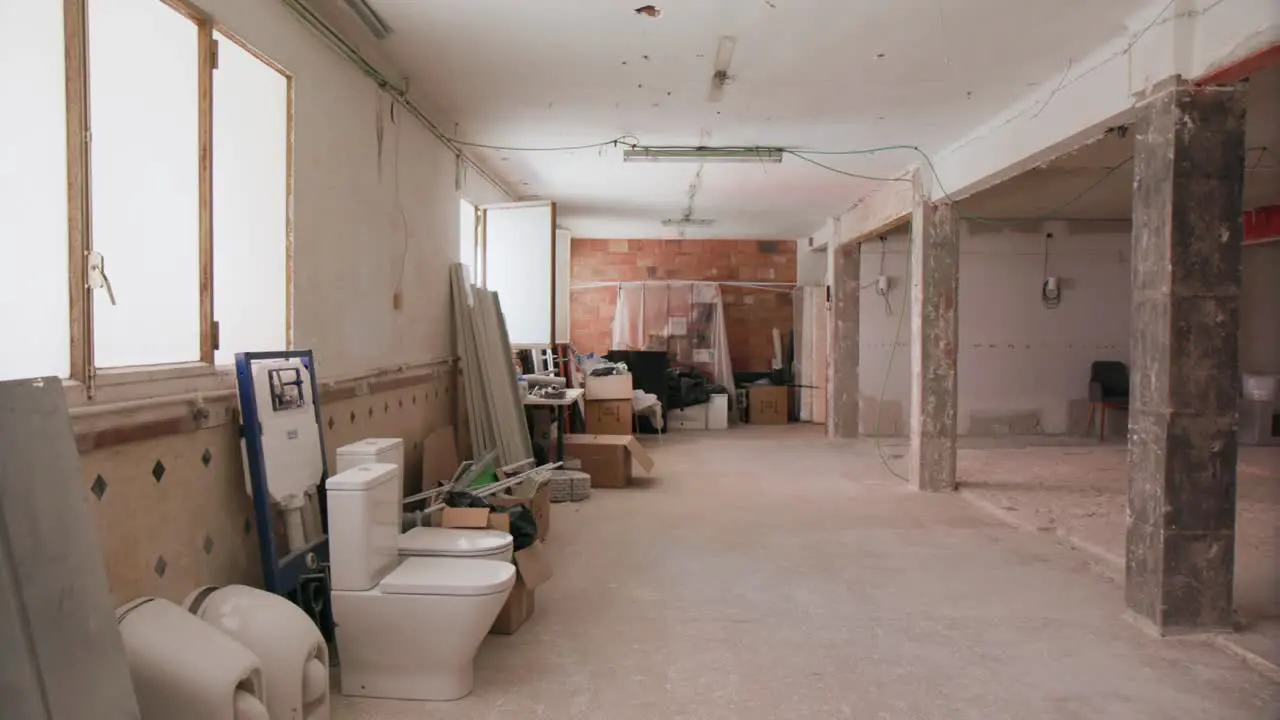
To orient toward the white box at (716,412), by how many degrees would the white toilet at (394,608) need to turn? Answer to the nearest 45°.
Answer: approximately 45° to its left

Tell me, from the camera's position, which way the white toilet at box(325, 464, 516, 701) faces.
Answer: facing to the right of the viewer

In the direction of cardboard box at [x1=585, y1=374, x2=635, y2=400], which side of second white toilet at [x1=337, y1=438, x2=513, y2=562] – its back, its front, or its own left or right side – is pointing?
left

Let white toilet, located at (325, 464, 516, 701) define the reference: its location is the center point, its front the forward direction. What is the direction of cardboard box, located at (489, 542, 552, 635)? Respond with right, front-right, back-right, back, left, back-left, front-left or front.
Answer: front-left

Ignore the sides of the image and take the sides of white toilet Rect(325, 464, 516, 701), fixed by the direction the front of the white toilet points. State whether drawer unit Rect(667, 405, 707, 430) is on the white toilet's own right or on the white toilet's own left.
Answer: on the white toilet's own left

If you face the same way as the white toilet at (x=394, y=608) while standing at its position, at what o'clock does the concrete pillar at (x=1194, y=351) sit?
The concrete pillar is roughly at 12 o'clock from the white toilet.

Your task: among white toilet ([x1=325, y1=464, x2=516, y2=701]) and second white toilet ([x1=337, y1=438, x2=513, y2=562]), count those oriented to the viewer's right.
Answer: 2

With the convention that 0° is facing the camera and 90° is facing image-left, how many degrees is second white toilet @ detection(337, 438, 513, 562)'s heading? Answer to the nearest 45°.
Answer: approximately 270°

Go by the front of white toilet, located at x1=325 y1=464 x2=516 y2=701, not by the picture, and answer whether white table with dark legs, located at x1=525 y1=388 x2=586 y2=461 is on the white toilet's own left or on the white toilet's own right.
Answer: on the white toilet's own left

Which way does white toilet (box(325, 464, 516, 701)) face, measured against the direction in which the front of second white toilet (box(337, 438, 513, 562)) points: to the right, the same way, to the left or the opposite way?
the same way

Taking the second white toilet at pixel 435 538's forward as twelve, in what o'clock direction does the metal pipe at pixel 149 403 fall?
The metal pipe is roughly at 5 o'clock from the second white toilet.

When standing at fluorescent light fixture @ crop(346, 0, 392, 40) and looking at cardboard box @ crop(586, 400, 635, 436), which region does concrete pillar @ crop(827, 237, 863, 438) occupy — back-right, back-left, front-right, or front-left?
front-right

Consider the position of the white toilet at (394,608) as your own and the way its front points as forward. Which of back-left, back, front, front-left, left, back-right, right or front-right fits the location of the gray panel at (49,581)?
back-right

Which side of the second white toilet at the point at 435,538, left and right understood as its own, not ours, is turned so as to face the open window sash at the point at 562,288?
left
